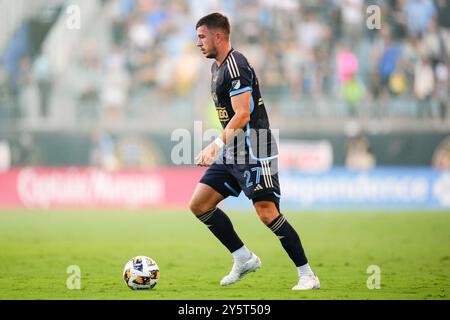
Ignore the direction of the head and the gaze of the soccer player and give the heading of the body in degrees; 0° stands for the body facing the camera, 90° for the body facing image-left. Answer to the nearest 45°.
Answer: approximately 90°

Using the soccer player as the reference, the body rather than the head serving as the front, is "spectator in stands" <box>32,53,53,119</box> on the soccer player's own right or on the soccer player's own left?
on the soccer player's own right

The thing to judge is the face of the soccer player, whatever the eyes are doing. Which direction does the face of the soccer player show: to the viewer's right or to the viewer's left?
to the viewer's left

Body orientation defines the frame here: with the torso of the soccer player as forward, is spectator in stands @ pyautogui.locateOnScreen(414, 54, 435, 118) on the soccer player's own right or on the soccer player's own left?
on the soccer player's own right
